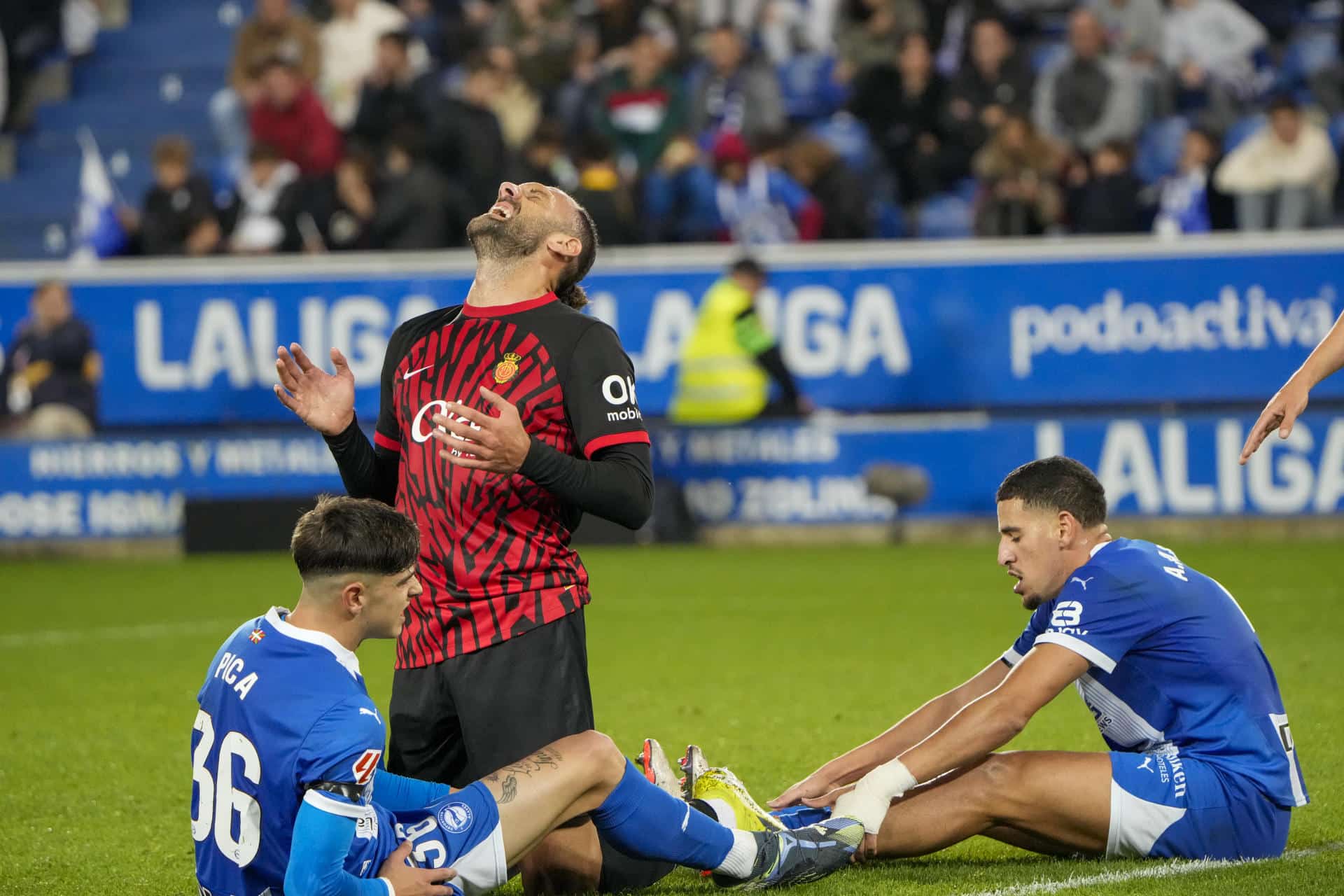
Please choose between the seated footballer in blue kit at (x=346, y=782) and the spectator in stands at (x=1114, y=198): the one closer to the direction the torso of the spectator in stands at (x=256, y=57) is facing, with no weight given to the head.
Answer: the seated footballer in blue kit

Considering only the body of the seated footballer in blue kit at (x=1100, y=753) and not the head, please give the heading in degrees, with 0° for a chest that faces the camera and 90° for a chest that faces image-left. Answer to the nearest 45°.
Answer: approximately 90°

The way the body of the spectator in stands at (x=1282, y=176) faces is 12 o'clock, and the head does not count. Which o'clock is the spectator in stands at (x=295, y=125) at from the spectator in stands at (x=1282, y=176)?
the spectator in stands at (x=295, y=125) is roughly at 3 o'clock from the spectator in stands at (x=1282, y=176).

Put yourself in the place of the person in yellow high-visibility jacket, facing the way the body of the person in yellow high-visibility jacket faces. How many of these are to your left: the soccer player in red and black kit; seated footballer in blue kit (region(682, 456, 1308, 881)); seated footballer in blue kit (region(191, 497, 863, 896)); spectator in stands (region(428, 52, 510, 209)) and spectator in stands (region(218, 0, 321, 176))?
2

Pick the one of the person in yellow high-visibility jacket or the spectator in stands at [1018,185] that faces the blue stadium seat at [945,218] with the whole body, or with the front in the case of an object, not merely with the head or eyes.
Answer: the person in yellow high-visibility jacket

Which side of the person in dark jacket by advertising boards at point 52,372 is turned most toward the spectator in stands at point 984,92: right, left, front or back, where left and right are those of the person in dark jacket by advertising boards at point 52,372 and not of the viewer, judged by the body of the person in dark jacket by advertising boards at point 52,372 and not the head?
left

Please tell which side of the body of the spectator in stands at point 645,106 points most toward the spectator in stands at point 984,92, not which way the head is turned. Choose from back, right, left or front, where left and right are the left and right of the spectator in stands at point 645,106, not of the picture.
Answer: left

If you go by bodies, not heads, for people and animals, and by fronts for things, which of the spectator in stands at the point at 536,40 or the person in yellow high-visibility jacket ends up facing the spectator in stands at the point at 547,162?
the spectator in stands at the point at 536,40

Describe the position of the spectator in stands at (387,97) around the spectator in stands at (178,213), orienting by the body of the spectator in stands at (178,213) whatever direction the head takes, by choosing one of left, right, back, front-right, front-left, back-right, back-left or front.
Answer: left

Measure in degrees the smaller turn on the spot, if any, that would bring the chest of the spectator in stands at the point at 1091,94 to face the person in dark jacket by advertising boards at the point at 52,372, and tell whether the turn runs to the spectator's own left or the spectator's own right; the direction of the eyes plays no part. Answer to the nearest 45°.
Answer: approximately 90° to the spectator's own right

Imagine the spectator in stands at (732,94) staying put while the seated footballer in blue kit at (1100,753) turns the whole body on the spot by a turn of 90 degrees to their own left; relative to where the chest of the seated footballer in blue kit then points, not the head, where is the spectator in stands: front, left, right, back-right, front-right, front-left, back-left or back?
back

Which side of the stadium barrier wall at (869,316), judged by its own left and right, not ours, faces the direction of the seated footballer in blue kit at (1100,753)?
front

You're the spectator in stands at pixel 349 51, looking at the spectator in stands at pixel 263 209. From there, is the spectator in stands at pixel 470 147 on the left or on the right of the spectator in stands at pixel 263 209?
left

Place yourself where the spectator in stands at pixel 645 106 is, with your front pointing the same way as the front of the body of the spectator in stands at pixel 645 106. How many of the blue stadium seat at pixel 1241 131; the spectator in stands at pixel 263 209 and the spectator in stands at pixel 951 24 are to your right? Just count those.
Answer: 1
